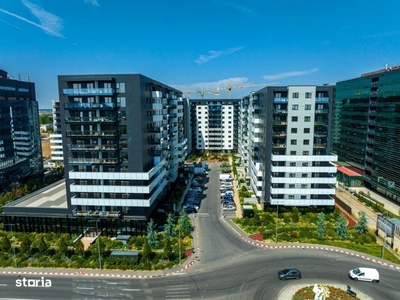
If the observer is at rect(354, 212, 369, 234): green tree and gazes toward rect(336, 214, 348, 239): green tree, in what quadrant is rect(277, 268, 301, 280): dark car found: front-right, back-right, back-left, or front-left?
front-left
